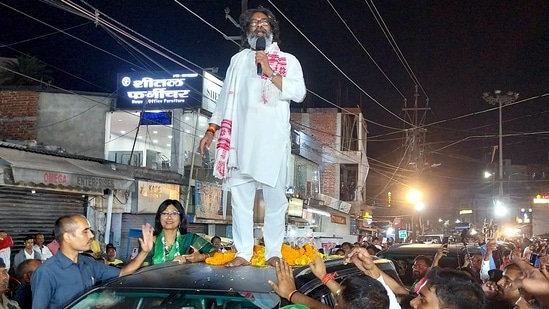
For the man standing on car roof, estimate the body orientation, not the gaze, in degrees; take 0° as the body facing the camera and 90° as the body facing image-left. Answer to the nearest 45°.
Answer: approximately 0°

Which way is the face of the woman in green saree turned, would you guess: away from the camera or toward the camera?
toward the camera

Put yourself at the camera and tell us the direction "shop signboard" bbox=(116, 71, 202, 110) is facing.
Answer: facing the viewer

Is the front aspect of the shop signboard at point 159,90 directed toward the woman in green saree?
yes

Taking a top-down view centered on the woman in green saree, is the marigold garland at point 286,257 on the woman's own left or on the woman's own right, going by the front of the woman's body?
on the woman's own left

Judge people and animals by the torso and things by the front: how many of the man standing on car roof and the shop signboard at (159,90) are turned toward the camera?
2

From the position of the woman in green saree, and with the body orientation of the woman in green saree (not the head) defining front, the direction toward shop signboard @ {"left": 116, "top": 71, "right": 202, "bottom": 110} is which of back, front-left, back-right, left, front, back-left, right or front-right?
back

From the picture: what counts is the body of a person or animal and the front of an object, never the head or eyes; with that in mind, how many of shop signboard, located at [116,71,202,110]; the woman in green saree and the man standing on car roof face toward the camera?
3

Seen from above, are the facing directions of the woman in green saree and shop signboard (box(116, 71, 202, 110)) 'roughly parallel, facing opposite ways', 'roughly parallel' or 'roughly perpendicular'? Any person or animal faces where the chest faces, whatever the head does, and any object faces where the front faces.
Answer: roughly parallel

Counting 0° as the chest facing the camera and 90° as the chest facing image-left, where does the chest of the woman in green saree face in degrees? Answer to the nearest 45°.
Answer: approximately 0°

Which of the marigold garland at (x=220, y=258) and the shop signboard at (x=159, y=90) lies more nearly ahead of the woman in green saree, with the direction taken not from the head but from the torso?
the marigold garland

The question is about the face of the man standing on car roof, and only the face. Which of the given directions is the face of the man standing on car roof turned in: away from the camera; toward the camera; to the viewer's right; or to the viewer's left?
toward the camera

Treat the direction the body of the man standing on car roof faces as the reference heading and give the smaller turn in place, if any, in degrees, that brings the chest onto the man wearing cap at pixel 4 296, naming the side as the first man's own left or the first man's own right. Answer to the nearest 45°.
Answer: approximately 90° to the first man's own right

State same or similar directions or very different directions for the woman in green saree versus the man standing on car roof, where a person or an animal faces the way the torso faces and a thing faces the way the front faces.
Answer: same or similar directions

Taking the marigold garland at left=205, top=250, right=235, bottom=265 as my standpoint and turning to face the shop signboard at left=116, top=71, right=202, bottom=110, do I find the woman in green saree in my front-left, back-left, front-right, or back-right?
front-left
